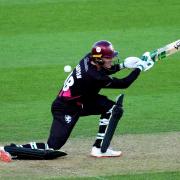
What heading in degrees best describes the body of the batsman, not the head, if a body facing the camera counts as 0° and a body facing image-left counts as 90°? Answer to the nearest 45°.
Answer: approximately 270°
